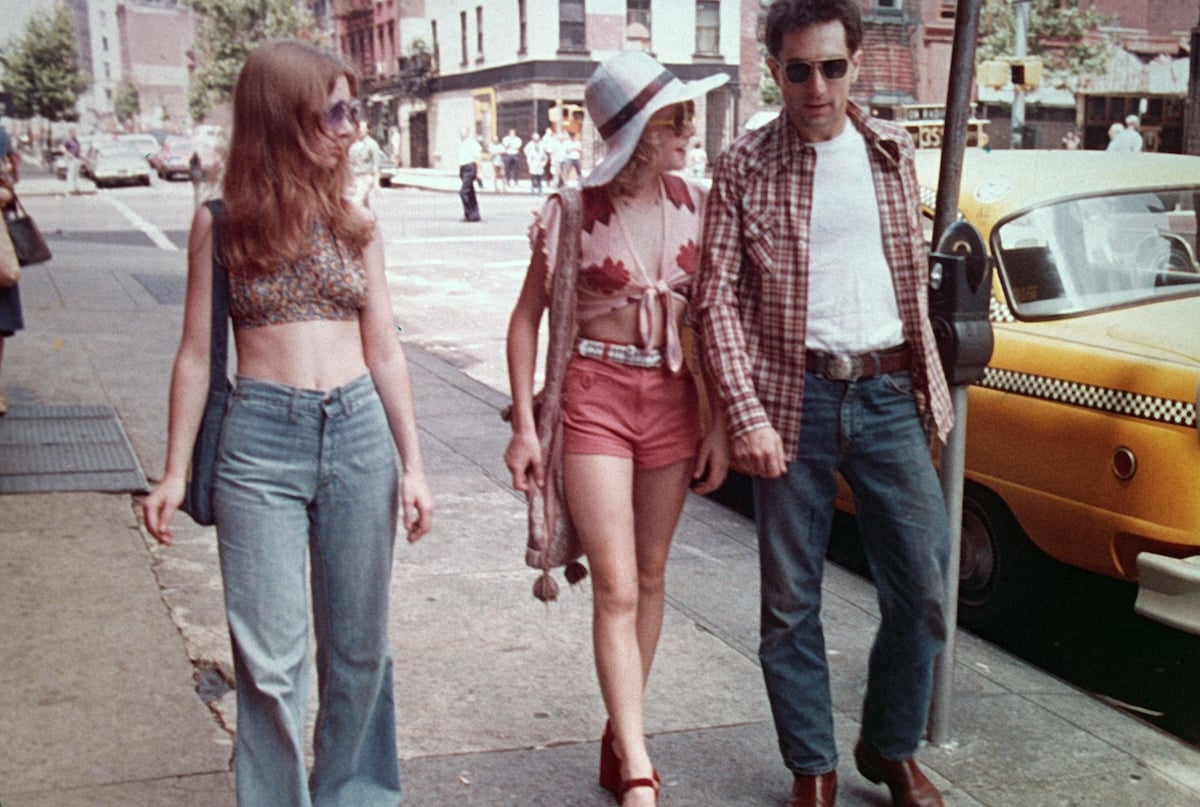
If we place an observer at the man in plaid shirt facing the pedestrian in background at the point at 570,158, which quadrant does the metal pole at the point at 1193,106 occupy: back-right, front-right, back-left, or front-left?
front-right

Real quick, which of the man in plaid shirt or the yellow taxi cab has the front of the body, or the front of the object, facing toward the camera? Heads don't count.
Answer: the man in plaid shirt

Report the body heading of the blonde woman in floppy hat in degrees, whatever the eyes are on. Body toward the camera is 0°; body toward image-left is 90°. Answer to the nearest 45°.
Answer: approximately 315°

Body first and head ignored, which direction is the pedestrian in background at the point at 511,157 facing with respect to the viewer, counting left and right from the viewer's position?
facing the viewer

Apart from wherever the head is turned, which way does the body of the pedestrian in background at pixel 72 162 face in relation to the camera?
toward the camera

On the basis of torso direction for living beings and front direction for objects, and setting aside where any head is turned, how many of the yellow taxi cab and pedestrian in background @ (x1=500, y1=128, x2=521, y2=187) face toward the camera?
1

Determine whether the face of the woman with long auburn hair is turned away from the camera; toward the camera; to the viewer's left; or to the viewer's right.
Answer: to the viewer's right

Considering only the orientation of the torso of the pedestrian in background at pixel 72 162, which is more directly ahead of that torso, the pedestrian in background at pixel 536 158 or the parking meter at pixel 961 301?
the parking meter

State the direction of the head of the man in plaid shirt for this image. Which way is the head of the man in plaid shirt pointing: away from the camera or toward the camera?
toward the camera

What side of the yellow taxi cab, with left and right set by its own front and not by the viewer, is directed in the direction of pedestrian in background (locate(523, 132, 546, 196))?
front

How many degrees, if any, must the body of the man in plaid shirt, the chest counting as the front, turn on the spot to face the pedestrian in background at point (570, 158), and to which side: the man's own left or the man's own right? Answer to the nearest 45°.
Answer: approximately 180°

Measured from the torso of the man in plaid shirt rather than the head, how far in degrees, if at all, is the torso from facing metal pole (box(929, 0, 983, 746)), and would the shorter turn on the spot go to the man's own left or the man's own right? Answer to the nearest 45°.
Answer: approximately 135° to the man's own left

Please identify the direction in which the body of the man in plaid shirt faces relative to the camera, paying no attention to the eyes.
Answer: toward the camera
